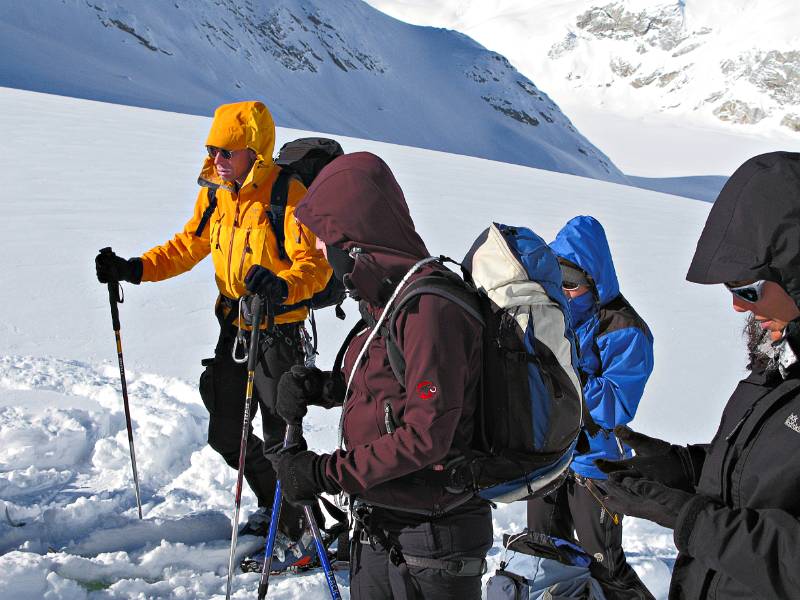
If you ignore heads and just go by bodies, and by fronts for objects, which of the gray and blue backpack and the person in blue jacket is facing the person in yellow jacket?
the person in blue jacket

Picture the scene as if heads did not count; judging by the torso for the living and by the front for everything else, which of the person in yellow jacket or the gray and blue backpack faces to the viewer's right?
the gray and blue backpack

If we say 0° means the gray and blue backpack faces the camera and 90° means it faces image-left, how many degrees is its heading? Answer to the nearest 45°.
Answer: approximately 270°

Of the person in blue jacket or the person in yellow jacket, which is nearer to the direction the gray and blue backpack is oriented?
the person in blue jacket

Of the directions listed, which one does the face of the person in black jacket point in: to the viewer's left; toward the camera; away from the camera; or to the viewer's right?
to the viewer's left

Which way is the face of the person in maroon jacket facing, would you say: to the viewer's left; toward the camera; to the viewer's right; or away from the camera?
to the viewer's left

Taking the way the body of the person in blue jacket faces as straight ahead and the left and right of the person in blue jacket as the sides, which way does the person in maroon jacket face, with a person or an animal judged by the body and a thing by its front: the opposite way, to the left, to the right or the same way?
the same way

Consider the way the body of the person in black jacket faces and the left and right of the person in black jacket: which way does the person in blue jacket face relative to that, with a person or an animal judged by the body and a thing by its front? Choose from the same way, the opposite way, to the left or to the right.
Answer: the same way

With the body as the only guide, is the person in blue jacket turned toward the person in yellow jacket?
yes

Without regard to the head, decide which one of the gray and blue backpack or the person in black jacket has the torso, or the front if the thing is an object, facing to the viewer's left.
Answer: the person in black jacket

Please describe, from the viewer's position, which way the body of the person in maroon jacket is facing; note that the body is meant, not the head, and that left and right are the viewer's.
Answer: facing to the left of the viewer

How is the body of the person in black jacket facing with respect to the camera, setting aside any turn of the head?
to the viewer's left

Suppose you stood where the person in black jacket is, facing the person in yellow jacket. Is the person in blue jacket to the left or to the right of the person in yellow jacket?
right

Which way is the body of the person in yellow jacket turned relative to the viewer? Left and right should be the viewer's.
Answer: facing the viewer and to the left of the viewer

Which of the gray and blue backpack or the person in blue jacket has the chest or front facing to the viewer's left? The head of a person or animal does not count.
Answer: the person in blue jacket

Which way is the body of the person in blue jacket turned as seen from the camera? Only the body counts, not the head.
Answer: to the viewer's left
